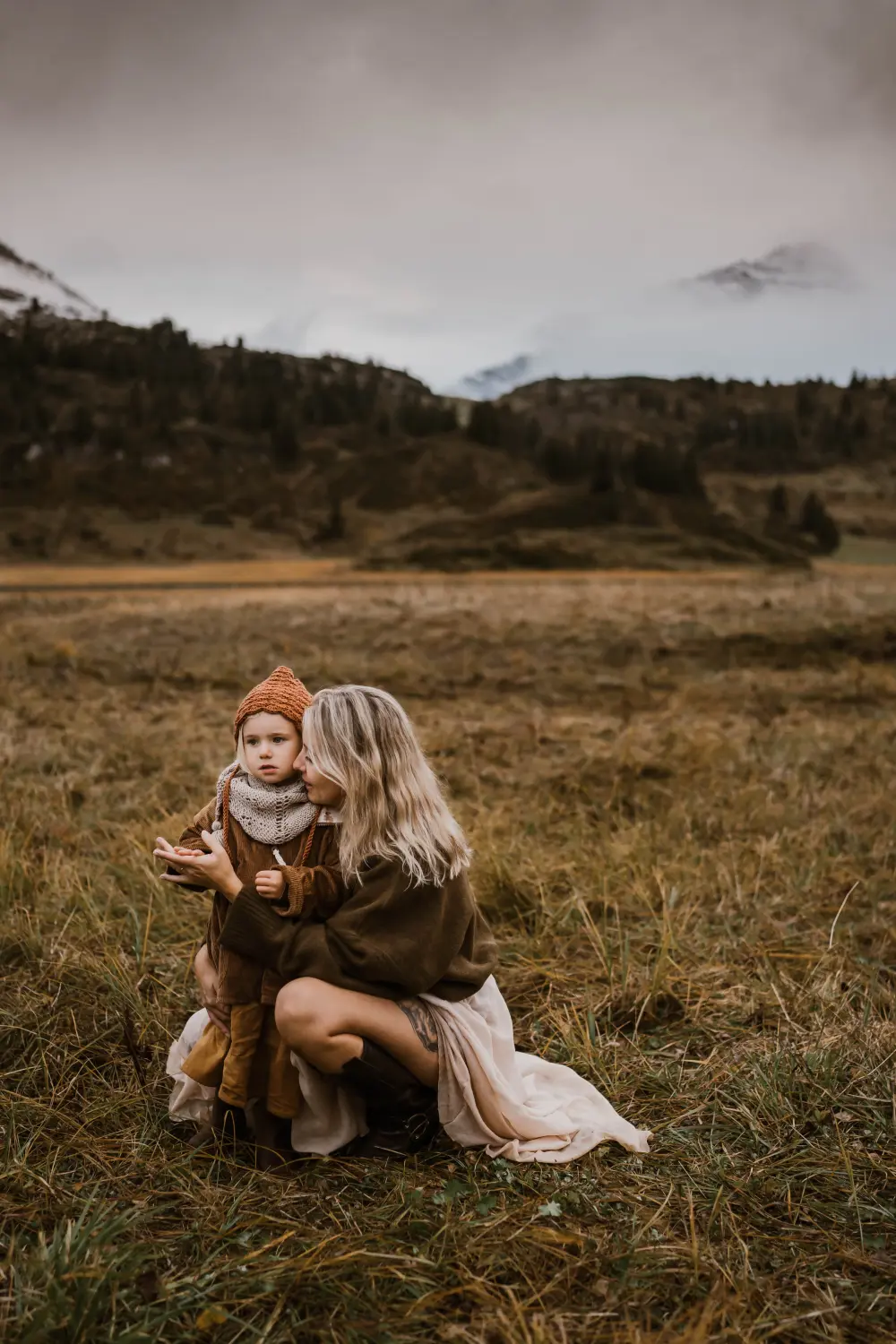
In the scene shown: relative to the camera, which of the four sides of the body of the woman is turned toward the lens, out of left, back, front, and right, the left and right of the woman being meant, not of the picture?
left

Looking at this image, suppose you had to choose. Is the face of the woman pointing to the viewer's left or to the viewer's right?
to the viewer's left

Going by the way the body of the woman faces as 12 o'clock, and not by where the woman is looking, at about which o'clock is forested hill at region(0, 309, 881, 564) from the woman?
The forested hill is roughly at 3 o'clock from the woman.
